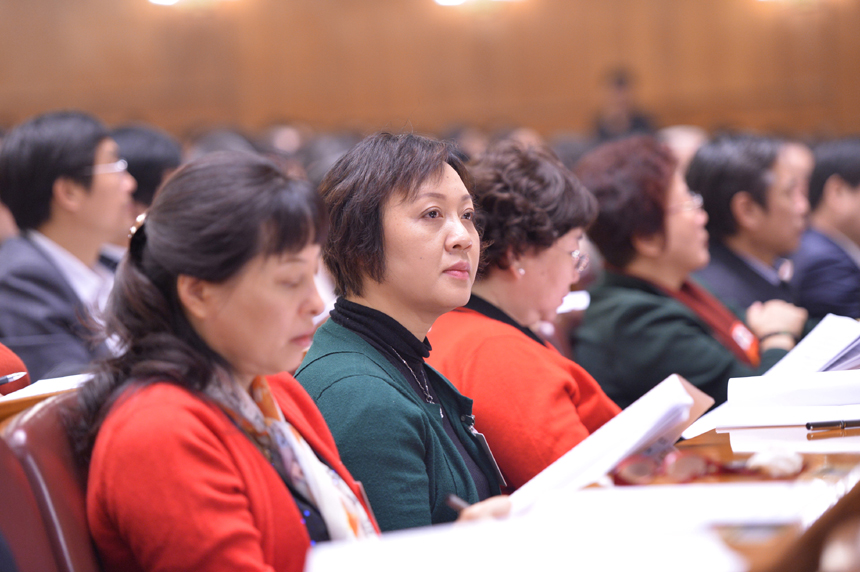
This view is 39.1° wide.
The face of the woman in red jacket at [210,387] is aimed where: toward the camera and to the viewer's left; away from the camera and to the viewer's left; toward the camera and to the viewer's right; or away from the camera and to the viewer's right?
toward the camera and to the viewer's right

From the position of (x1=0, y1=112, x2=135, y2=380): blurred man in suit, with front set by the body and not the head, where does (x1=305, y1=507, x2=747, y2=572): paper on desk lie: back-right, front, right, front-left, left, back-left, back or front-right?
right

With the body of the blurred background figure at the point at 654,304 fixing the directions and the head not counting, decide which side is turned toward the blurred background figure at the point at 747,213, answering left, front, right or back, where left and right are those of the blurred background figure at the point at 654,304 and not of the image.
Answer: left

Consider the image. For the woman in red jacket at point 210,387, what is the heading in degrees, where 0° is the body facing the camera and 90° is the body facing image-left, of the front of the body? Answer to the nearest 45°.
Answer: approximately 315°

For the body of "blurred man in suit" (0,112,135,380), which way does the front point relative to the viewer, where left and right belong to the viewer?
facing to the right of the viewer

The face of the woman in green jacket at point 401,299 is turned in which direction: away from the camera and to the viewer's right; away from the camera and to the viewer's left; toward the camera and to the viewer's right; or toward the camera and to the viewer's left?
toward the camera and to the viewer's right

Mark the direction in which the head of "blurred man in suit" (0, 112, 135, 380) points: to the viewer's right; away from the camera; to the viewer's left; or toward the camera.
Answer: to the viewer's right

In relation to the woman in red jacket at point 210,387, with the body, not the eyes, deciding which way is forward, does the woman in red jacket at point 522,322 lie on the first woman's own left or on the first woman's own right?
on the first woman's own left

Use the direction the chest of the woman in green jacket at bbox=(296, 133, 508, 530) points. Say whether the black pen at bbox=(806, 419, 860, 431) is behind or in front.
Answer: in front

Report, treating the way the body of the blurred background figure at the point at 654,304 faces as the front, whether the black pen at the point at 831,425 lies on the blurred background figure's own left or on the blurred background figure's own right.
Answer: on the blurred background figure's own right

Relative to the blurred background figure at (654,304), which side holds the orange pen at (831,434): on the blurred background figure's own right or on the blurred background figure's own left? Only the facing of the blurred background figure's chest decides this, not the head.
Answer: on the blurred background figure's own right

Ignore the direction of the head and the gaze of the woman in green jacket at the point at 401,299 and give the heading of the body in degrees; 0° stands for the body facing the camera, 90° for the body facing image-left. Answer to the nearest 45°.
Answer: approximately 315°

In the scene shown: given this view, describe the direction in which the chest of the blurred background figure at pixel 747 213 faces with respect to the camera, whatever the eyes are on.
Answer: to the viewer's right
